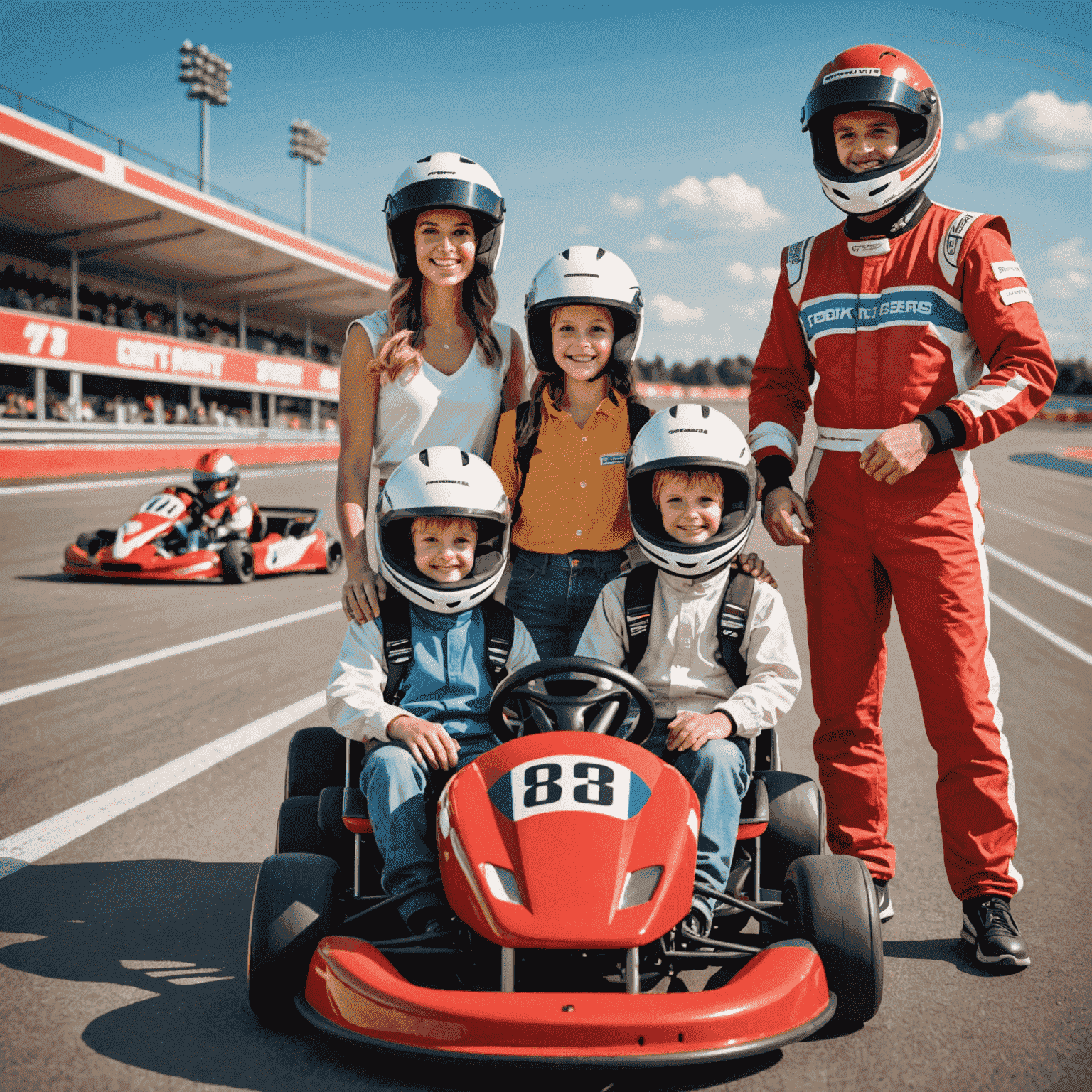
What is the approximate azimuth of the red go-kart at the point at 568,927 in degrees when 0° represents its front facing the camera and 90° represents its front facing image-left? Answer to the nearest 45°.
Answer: approximately 0°

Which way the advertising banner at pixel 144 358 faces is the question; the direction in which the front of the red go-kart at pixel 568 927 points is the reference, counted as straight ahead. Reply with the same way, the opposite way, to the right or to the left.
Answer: to the left

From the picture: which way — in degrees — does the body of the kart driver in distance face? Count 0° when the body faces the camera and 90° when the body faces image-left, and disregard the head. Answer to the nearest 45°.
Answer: approximately 45°

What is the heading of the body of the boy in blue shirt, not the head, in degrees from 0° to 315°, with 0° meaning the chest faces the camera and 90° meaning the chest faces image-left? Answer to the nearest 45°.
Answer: approximately 0°

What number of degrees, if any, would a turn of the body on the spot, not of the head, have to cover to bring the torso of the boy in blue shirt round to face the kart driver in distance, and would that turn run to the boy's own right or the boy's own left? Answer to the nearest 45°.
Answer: approximately 180°

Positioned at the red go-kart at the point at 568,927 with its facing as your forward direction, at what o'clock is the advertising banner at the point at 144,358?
The advertising banner is roughly at 5 o'clock from the red go-kart.

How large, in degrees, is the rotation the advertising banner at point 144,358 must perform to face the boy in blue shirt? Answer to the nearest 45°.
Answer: approximately 45° to its right

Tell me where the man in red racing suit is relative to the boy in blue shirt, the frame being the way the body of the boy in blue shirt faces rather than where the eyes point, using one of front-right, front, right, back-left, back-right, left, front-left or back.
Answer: left

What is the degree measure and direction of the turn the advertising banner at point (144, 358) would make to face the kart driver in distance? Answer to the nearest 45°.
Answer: approximately 45° to its right

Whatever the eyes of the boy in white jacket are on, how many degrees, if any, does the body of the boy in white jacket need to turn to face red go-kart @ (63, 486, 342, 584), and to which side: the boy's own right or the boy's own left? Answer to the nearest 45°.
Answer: approximately 135° to the boy's own right
